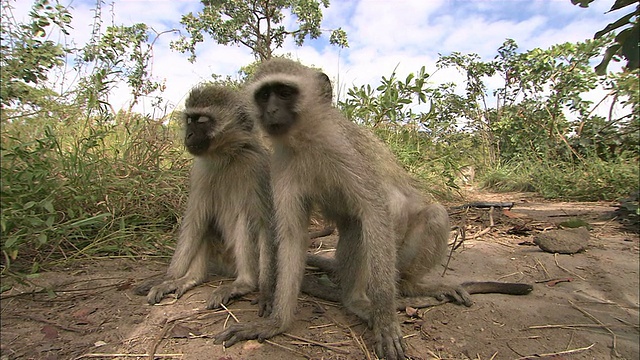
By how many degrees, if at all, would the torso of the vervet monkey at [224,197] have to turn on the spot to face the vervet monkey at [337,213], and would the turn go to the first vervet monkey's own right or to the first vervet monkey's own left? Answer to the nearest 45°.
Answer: approximately 90° to the first vervet monkey's own left

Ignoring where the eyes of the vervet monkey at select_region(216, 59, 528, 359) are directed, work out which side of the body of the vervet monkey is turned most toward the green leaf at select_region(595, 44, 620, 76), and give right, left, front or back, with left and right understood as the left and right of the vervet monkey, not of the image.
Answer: back

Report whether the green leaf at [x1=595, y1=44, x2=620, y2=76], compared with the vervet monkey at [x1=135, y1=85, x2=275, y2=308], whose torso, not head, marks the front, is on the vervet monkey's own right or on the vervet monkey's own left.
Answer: on the vervet monkey's own left

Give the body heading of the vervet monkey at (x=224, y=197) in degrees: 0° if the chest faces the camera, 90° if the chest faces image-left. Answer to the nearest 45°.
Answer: approximately 45°

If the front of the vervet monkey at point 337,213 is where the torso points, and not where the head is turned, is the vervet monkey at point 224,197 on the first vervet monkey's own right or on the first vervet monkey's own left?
on the first vervet monkey's own right

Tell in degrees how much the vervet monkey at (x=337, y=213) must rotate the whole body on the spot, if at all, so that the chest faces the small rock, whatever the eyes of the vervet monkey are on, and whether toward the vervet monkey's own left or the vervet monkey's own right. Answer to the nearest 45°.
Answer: approximately 180°

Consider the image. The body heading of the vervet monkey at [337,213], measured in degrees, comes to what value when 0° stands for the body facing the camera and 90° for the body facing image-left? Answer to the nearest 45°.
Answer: approximately 45°

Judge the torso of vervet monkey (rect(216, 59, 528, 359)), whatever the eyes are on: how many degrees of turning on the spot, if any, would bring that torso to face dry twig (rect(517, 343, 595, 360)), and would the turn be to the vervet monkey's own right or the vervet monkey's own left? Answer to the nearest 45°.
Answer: approximately 135° to the vervet monkey's own left

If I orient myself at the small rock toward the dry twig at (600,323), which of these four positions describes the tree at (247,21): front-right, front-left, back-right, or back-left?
back-right
